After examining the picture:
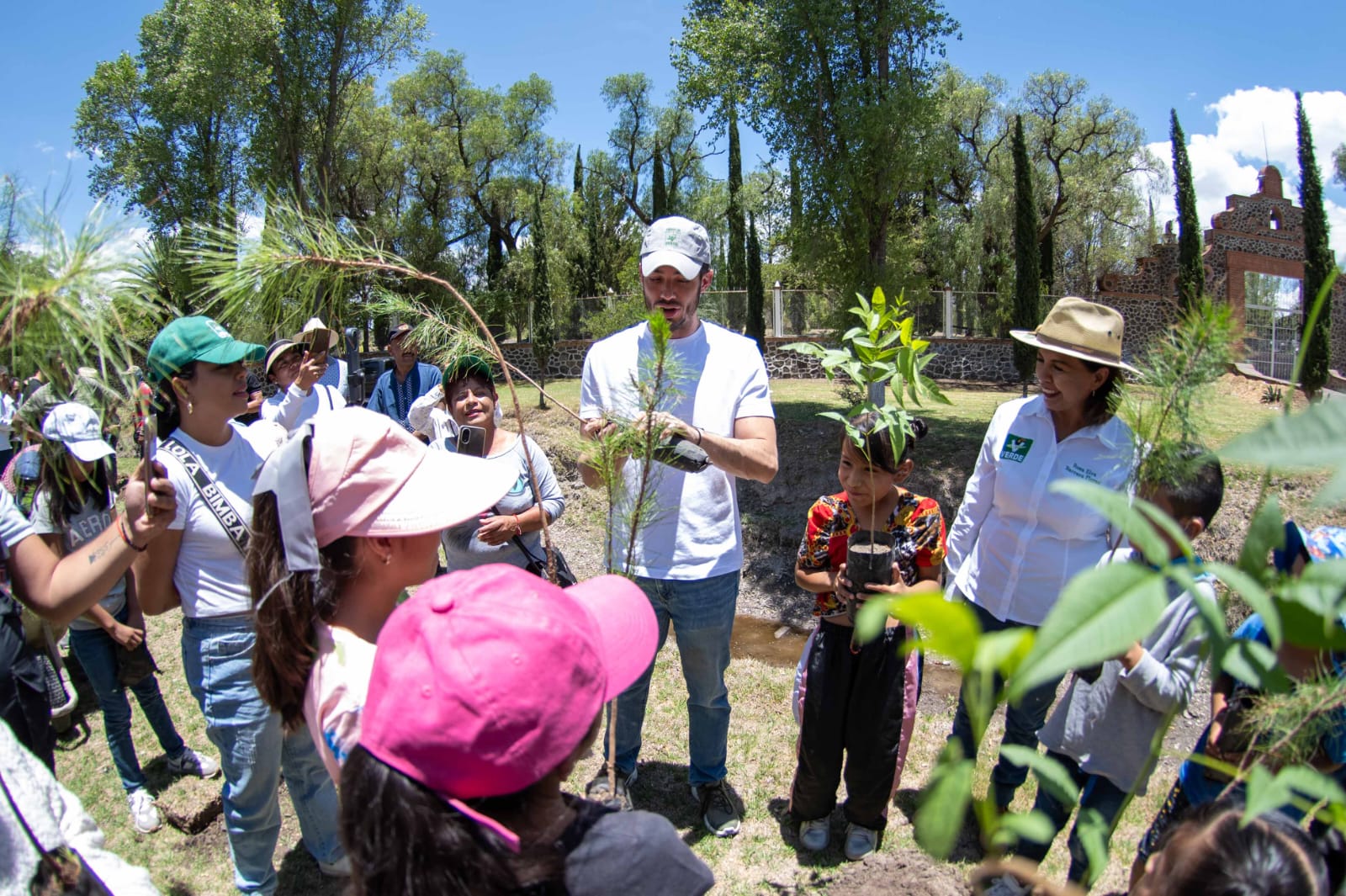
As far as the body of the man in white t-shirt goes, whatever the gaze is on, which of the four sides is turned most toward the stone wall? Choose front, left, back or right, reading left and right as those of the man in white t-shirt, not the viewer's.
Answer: back

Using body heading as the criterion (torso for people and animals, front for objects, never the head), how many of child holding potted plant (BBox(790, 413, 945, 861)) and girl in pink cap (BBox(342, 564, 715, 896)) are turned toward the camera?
1

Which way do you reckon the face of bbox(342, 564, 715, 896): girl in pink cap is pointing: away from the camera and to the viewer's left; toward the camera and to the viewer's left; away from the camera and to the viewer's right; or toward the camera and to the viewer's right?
away from the camera and to the viewer's right

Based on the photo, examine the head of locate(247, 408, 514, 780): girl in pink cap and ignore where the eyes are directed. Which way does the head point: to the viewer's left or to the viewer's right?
to the viewer's right

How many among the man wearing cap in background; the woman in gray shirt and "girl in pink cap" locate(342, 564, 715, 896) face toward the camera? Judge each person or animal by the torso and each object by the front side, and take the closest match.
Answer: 2

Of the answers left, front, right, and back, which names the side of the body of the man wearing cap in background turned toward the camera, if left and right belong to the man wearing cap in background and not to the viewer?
front

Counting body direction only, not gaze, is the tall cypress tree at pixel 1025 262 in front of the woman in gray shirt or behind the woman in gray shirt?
behind

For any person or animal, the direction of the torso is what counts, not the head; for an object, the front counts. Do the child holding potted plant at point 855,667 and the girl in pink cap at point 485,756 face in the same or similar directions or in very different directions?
very different directions

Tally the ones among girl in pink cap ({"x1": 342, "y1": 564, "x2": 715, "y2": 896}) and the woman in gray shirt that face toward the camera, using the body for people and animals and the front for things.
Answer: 1

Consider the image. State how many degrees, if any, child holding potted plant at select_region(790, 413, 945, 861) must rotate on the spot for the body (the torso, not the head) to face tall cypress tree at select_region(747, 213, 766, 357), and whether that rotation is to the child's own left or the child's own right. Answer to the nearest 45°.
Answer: approximately 180°

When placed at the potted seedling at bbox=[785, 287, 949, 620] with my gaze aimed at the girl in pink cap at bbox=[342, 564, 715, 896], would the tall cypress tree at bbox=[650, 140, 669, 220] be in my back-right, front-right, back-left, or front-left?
back-right

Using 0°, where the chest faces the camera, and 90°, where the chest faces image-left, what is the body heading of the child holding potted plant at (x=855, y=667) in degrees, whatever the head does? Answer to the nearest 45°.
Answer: approximately 0°

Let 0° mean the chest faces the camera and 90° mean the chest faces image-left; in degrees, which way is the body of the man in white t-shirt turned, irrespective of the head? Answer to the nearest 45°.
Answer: approximately 0°

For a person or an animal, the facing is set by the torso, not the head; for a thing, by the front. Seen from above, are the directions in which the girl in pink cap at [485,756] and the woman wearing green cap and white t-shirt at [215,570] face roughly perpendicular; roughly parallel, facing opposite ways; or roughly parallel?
roughly perpendicular
